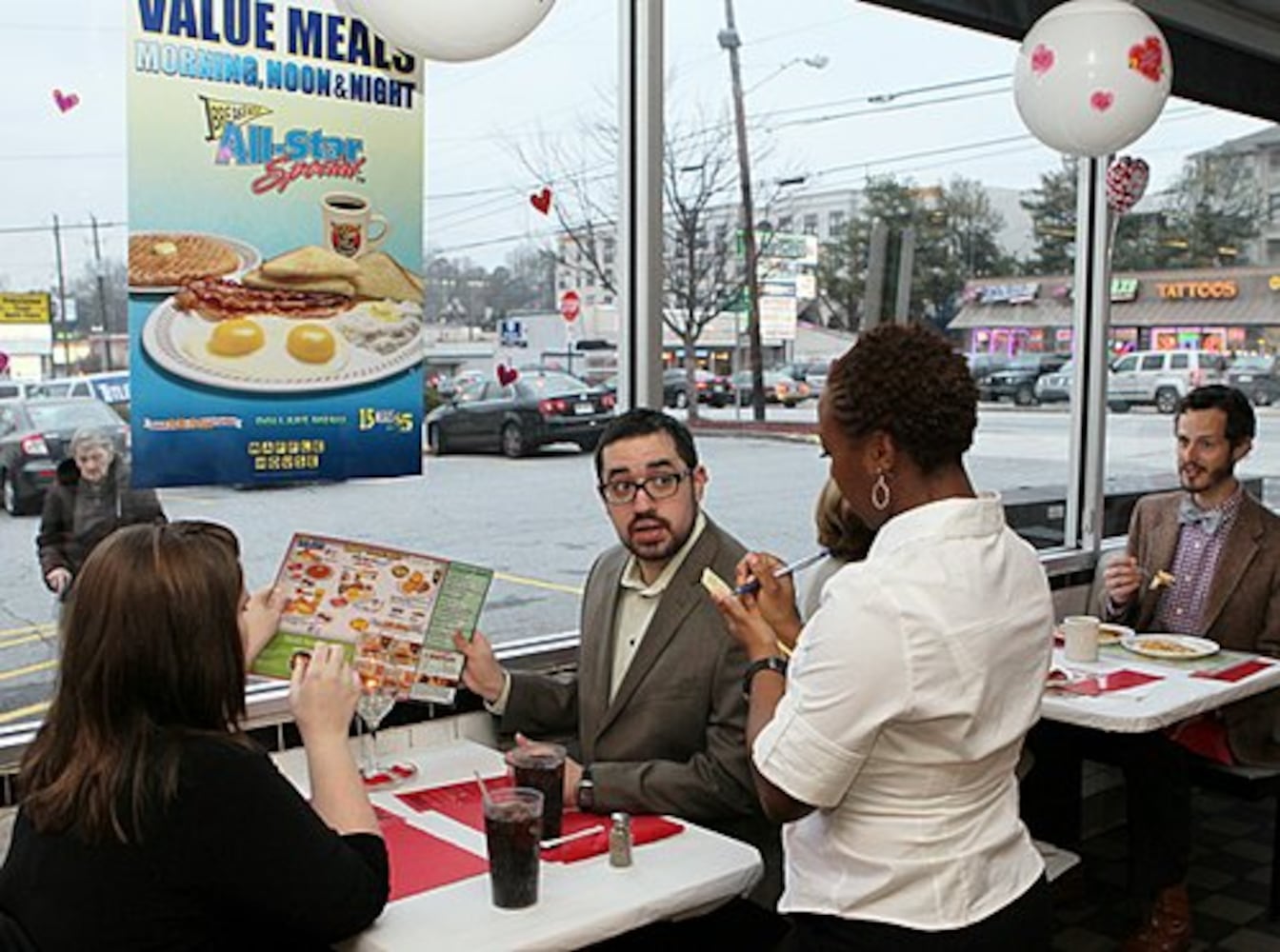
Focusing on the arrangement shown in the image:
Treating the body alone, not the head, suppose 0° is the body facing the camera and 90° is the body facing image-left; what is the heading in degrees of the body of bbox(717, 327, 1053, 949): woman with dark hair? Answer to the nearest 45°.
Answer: approximately 135°

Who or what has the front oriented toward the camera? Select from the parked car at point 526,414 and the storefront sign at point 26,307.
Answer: the storefront sign

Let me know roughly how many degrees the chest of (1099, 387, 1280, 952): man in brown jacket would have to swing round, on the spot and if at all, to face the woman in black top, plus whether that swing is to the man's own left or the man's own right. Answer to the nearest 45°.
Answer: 0° — they already face them

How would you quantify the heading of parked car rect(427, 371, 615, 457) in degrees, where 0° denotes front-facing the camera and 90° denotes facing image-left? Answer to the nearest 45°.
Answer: approximately 135°

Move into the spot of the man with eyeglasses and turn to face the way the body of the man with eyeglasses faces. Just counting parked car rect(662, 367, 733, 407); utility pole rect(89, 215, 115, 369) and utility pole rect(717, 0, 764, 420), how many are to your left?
0

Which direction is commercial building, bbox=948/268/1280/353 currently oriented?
toward the camera

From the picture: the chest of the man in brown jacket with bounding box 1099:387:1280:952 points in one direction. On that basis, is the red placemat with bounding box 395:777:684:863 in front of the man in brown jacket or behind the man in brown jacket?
in front

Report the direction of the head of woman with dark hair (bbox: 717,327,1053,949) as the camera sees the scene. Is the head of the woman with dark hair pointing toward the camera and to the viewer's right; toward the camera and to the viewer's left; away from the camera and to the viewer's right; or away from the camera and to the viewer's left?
away from the camera and to the viewer's left

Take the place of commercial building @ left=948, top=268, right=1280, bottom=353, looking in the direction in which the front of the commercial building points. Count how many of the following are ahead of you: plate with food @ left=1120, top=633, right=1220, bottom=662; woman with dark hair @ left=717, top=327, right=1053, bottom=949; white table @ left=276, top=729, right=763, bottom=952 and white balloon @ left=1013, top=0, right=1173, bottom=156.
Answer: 4

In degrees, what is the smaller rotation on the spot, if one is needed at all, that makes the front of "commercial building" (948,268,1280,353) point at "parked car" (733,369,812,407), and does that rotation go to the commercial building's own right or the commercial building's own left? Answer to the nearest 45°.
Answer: approximately 45° to the commercial building's own right

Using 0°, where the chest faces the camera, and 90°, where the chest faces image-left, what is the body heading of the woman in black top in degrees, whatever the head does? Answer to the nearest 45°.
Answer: approximately 225°

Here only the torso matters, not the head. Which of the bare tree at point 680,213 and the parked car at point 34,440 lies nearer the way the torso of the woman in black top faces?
the bare tree

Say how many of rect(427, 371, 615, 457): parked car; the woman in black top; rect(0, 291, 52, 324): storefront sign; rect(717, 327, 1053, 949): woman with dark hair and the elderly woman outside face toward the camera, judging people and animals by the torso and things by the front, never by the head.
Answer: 2

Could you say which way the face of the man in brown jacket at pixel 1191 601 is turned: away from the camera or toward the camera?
toward the camera

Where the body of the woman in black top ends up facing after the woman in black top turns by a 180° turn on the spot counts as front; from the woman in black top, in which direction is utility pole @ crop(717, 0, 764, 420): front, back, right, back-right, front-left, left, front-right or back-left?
back

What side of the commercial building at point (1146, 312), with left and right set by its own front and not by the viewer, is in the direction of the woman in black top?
front
